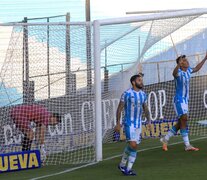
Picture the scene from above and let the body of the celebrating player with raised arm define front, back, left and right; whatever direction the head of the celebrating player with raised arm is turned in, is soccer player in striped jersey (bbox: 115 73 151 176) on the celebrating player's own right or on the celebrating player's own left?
on the celebrating player's own right

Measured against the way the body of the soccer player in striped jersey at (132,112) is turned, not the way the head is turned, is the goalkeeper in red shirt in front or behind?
behind

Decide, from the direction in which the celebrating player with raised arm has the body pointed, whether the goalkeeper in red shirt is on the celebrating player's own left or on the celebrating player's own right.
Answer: on the celebrating player's own right

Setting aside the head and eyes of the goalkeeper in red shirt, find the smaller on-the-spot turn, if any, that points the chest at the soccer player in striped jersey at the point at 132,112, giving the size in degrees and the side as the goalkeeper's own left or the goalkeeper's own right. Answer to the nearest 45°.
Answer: approximately 45° to the goalkeeper's own right

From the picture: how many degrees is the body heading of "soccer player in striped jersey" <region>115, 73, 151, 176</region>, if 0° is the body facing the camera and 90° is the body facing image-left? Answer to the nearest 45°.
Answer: approximately 315°
